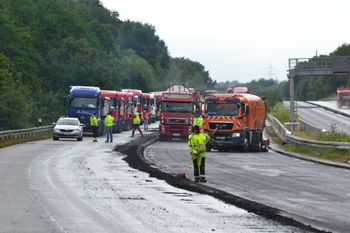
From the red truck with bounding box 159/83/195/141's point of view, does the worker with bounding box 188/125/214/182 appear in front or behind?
in front

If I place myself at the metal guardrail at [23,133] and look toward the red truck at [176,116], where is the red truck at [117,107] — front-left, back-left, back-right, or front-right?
front-left

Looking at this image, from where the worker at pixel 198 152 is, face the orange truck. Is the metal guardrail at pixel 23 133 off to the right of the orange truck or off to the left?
left

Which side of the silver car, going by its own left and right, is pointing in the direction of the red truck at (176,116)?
left

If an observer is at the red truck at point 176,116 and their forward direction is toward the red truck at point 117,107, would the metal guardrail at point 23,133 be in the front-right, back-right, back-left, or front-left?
front-left

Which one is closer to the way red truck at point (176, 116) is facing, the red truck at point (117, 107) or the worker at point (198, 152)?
the worker

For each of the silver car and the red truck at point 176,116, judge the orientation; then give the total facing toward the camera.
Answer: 2

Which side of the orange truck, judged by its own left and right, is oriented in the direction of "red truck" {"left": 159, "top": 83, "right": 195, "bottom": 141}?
right

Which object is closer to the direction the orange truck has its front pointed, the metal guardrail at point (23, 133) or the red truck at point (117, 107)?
the metal guardrail

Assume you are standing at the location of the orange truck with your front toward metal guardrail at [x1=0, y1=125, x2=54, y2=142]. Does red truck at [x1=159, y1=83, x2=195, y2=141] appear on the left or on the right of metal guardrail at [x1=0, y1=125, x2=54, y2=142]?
right

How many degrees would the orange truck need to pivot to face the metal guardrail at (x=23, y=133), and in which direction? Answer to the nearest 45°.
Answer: approximately 45° to its right

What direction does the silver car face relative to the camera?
toward the camera

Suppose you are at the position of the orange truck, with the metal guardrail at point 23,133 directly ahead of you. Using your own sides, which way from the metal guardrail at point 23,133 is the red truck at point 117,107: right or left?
right

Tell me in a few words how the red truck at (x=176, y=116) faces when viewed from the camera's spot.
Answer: facing the viewer

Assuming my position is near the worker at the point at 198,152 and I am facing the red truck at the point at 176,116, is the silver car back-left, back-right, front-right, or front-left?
front-left
